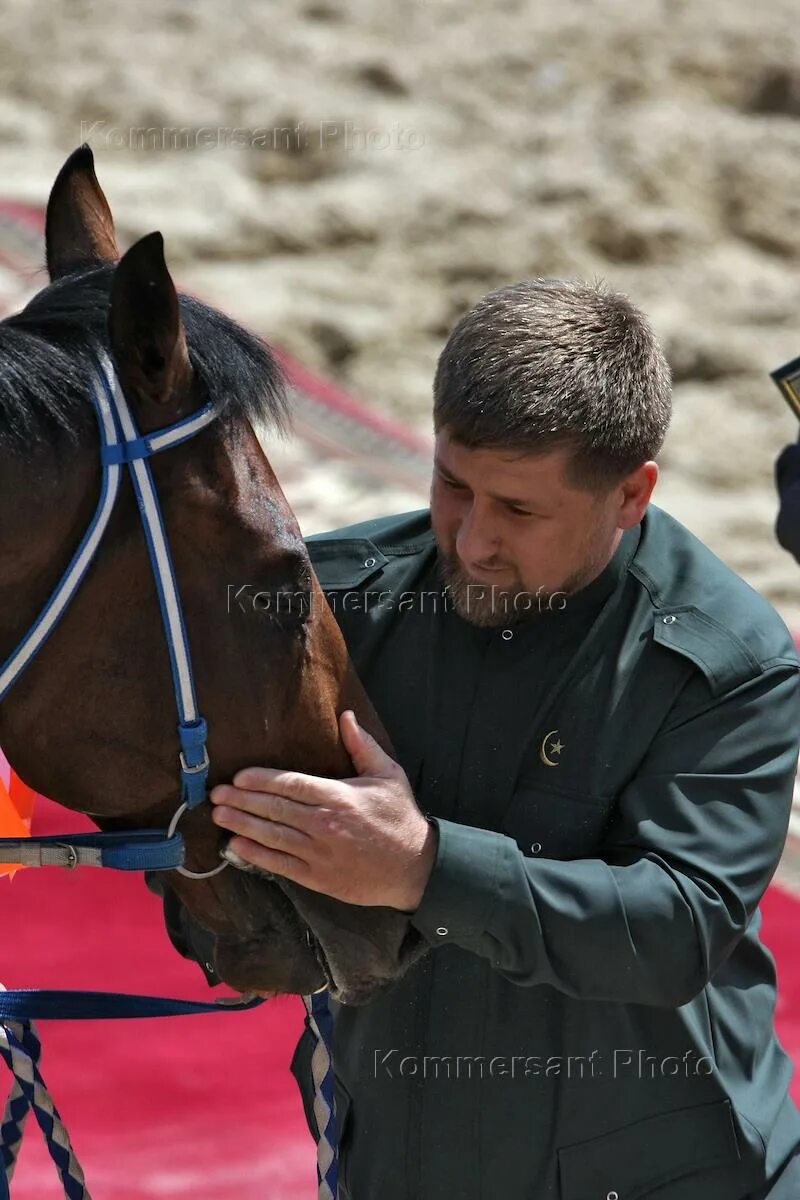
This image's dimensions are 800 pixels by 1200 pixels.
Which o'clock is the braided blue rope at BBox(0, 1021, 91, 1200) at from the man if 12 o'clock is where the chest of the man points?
The braided blue rope is roughly at 1 o'clock from the man.

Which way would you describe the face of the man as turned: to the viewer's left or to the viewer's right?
to the viewer's left

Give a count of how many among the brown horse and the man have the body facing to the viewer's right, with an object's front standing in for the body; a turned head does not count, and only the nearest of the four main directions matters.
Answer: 1

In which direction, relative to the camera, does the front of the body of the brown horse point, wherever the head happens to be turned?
to the viewer's right

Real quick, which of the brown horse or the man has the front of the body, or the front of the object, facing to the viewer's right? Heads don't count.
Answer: the brown horse

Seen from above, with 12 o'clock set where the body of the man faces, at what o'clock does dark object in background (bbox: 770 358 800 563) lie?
The dark object in background is roughly at 5 o'clock from the man.
